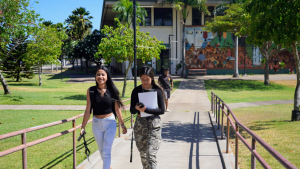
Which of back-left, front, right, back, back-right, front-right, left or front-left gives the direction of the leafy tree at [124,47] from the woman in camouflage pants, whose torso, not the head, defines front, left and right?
back

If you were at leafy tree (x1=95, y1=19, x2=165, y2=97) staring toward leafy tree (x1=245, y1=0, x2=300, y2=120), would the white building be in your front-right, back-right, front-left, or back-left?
back-left

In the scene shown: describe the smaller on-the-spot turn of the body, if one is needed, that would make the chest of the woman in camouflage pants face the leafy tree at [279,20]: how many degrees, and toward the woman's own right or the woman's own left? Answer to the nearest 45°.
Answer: approximately 135° to the woman's own left

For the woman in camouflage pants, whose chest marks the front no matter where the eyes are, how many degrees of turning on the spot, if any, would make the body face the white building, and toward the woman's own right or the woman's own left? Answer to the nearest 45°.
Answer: approximately 180°

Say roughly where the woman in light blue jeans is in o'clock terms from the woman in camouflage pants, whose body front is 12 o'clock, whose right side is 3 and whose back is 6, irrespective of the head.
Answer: The woman in light blue jeans is roughly at 3 o'clock from the woman in camouflage pants.

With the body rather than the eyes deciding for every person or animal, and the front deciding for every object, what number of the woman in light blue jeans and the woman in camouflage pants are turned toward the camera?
2

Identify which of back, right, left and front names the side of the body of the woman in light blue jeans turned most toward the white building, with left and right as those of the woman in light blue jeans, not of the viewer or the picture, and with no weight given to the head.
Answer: back

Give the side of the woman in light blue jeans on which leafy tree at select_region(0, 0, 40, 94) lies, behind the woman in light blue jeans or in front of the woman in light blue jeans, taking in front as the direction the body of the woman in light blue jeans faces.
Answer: behind

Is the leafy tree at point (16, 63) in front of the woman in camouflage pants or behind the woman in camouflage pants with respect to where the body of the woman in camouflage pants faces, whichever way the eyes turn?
behind

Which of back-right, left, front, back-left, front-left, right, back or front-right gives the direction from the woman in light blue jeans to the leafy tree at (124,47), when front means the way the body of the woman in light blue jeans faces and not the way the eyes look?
back
